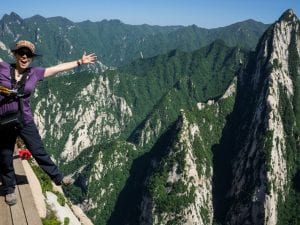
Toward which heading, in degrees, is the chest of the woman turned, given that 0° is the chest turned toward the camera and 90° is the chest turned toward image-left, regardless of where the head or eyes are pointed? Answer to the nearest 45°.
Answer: approximately 0°
